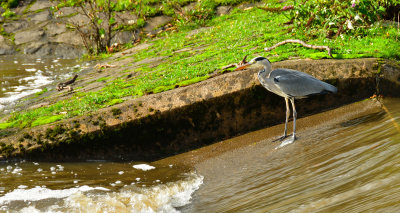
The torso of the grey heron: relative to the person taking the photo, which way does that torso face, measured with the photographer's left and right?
facing to the left of the viewer
